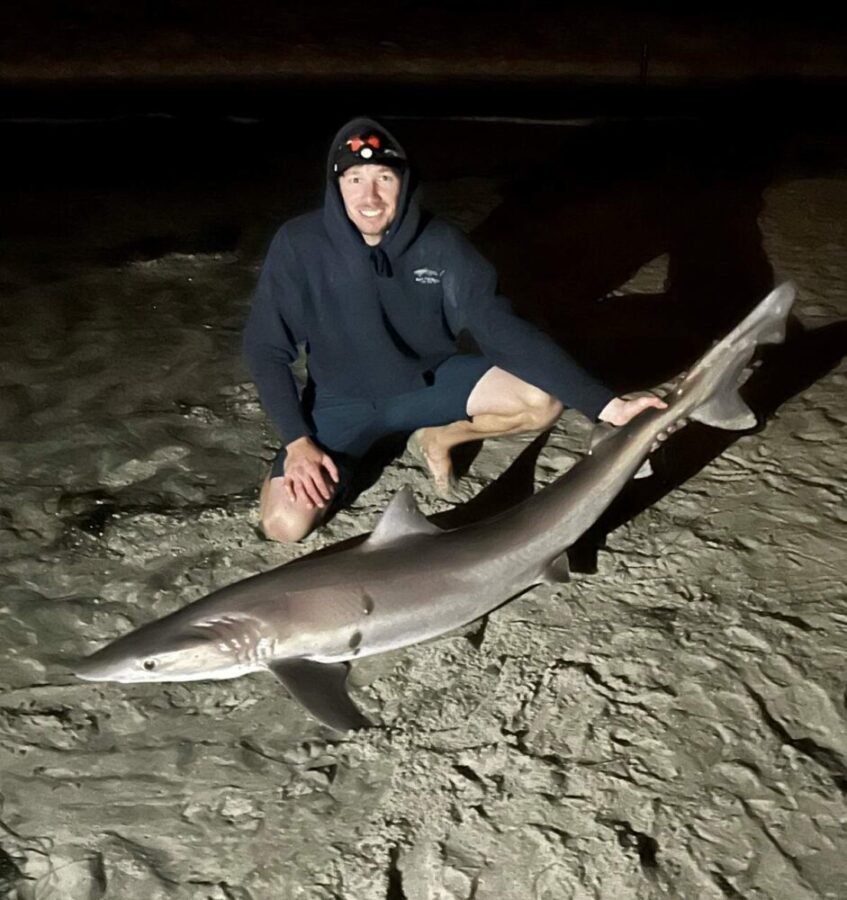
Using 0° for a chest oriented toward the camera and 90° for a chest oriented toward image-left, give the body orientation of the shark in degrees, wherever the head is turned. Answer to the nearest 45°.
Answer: approximately 90°

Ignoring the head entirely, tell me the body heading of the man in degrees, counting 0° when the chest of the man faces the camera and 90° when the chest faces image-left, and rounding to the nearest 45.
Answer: approximately 0°
